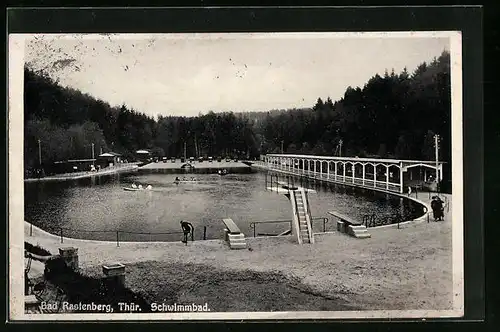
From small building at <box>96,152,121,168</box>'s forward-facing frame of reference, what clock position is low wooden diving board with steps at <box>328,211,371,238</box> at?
The low wooden diving board with steps is roughly at 11 o'clock from the small building.

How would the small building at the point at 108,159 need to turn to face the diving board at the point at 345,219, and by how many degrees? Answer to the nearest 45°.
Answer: approximately 45° to its left

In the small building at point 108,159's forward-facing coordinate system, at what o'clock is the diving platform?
The diving platform is roughly at 11 o'clock from the small building.

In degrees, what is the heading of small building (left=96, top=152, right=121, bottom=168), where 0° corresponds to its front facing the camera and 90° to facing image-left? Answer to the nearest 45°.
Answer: approximately 315°
